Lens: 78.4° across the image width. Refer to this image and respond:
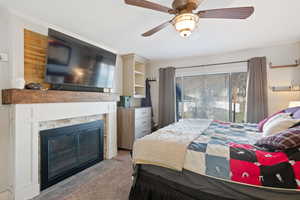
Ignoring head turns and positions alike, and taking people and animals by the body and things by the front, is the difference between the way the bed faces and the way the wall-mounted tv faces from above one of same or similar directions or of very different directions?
very different directions

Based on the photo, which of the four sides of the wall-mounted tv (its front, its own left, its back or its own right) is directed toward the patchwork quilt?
front

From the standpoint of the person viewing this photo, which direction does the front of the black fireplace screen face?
facing the viewer and to the right of the viewer

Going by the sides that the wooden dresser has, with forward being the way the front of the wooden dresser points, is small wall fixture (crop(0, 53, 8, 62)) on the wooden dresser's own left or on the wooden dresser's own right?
on the wooden dresser's own right

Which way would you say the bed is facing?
to the viewer's left

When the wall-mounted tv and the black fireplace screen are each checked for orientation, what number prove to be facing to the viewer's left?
0

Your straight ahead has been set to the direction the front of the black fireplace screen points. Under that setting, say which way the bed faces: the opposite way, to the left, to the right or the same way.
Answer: the opposite way

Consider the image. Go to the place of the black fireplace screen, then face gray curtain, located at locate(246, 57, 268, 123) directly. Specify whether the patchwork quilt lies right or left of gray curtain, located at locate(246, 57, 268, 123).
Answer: right

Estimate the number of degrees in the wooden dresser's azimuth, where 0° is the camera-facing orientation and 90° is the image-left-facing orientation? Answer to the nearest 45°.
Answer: approximately 315°

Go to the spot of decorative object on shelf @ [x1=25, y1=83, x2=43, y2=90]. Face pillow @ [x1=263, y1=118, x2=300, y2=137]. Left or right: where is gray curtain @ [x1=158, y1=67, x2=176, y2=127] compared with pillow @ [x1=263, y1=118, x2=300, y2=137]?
left

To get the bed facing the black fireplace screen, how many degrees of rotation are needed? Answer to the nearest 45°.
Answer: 0° — it already faces it

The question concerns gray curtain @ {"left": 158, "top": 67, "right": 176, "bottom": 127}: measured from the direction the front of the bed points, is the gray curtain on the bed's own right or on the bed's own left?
on the bed's own right
